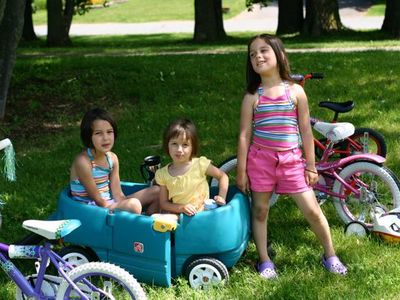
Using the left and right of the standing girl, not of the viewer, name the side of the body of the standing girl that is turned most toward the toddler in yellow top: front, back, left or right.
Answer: right

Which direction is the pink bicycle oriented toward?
to the viewer's left

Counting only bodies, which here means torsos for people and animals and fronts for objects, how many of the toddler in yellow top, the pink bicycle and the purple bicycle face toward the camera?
1

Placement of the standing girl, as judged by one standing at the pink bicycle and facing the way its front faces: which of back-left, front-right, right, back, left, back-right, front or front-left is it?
front-left

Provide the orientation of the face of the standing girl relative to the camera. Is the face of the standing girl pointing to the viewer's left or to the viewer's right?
to the viewer's left

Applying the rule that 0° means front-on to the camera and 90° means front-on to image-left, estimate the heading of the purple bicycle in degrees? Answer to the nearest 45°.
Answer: approximately 90°

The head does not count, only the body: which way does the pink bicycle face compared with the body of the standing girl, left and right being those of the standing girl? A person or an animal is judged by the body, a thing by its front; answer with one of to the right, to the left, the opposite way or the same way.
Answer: to the right

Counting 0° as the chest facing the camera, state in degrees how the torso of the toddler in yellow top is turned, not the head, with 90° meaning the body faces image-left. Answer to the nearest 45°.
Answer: approximately 0°

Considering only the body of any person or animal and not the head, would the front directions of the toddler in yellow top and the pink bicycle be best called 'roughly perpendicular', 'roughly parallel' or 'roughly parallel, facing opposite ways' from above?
roughly perpendicular

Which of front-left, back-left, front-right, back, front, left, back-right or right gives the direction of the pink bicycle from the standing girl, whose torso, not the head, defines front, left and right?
back-left

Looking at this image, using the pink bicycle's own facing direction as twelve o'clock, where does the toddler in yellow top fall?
The toddler in yellow top is roughly at 11 o'clock from the pink bicycle.

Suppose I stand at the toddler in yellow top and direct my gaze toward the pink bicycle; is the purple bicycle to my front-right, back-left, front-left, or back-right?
back-right

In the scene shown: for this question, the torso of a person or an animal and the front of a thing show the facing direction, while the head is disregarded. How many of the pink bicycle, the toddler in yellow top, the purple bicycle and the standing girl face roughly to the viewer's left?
2

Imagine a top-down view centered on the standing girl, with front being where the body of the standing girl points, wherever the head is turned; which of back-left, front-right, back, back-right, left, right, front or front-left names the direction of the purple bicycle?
front-right

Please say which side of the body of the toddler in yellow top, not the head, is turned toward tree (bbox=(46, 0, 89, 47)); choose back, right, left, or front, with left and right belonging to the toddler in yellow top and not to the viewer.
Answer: back
